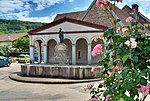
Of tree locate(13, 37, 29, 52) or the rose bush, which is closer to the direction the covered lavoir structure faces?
the rose bush

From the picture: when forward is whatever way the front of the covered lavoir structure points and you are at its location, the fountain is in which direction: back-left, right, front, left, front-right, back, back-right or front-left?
front

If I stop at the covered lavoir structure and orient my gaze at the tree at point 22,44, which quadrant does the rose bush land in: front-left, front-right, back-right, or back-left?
back-left

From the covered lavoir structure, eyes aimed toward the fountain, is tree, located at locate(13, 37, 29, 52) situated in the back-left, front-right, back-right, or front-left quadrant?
back-right

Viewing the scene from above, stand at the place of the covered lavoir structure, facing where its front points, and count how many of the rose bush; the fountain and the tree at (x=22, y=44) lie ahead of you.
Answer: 2

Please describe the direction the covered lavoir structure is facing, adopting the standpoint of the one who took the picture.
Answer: facing the viewer

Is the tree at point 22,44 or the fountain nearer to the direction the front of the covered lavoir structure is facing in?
the fountain

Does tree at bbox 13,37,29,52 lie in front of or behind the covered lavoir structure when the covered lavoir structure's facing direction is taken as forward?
behind

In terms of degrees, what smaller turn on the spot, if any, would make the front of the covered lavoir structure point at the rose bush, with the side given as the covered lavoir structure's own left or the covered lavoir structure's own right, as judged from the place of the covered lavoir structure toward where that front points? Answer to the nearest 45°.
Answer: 0° — it already faces it
